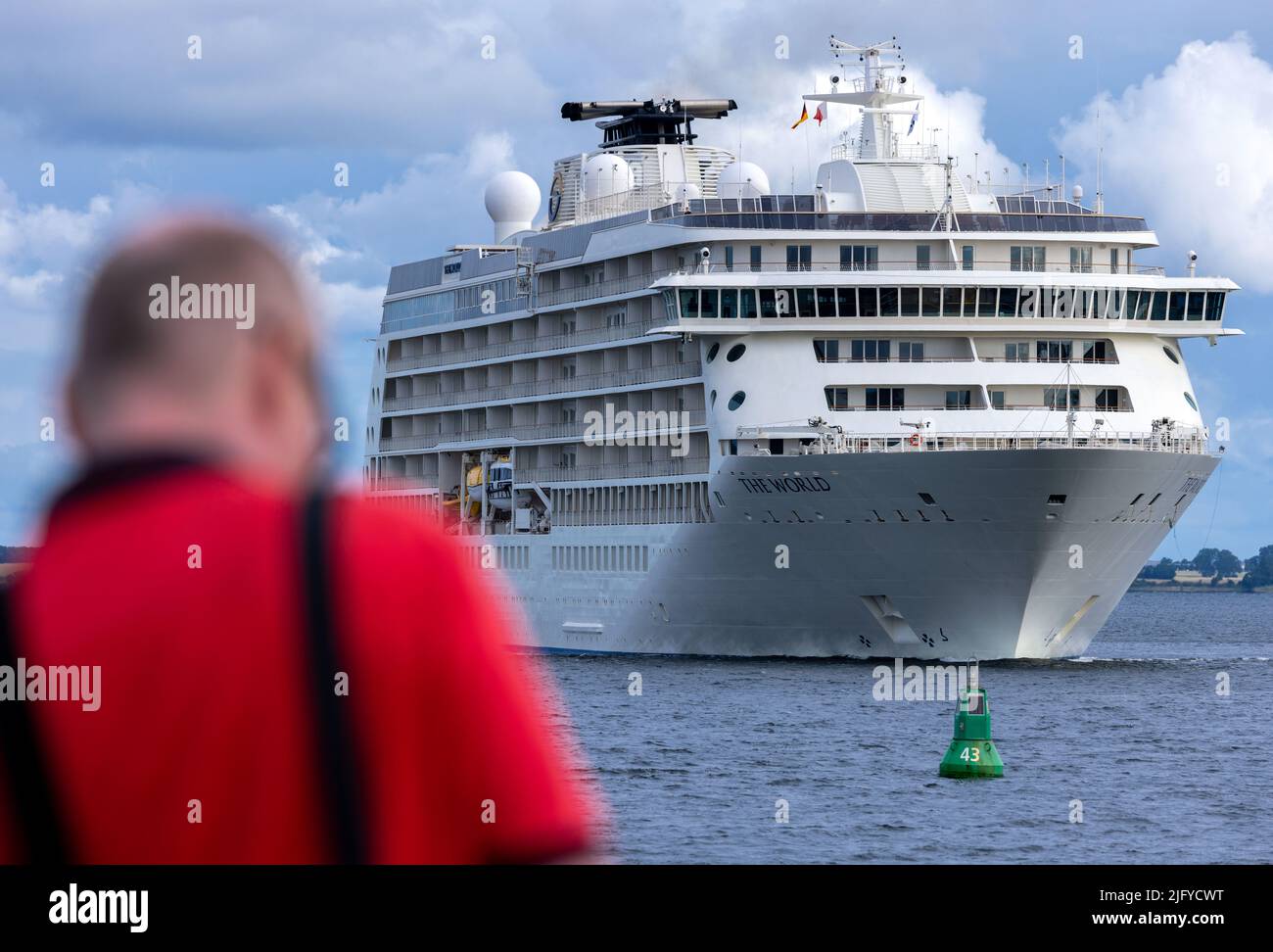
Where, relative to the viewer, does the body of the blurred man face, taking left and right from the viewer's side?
facing away from the viewer and to the right of the viewer

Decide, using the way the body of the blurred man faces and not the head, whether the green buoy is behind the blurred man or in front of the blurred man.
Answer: in front
